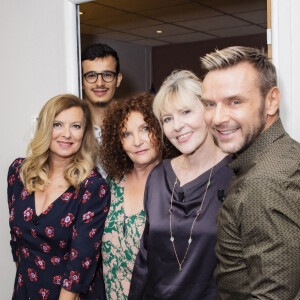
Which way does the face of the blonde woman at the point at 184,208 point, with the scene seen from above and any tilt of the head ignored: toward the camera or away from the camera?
toward the camera

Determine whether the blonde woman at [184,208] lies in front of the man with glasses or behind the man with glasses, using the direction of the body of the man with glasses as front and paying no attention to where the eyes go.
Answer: in front

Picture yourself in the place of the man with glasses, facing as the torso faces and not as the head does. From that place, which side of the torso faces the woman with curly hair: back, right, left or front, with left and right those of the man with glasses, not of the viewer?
front

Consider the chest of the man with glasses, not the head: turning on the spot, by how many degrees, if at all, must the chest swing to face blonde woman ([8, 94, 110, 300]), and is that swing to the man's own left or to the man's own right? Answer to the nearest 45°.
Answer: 0° — they already face them

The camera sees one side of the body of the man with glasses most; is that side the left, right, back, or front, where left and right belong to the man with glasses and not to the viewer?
front

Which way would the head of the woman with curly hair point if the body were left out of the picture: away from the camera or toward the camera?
toward the camera

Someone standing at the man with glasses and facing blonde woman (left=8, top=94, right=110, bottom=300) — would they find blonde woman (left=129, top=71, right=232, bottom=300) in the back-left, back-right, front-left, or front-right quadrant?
front-left

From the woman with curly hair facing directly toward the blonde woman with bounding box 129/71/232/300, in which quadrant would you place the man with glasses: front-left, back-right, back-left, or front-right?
back-left
